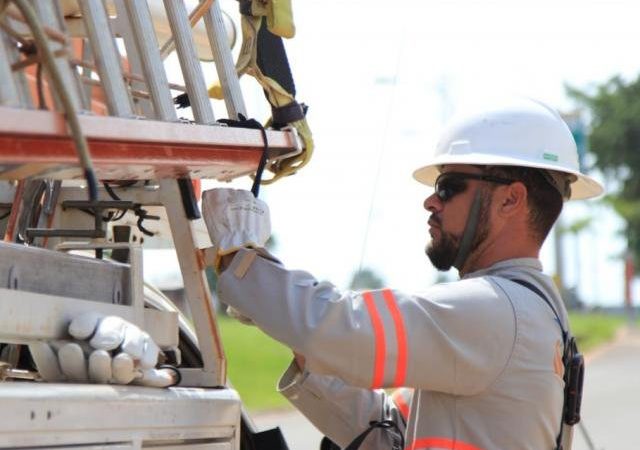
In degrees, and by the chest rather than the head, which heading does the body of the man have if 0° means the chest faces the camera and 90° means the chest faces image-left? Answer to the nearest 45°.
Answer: approximately 90°

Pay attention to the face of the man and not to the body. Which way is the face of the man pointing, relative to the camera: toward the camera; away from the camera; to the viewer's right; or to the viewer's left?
to the viewer's left
